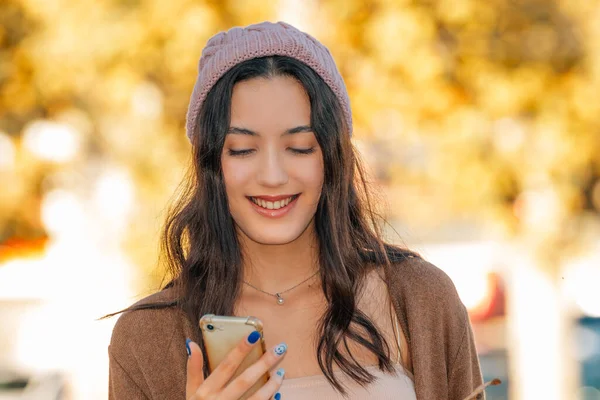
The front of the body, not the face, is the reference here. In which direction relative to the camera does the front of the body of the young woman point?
toward the camera
